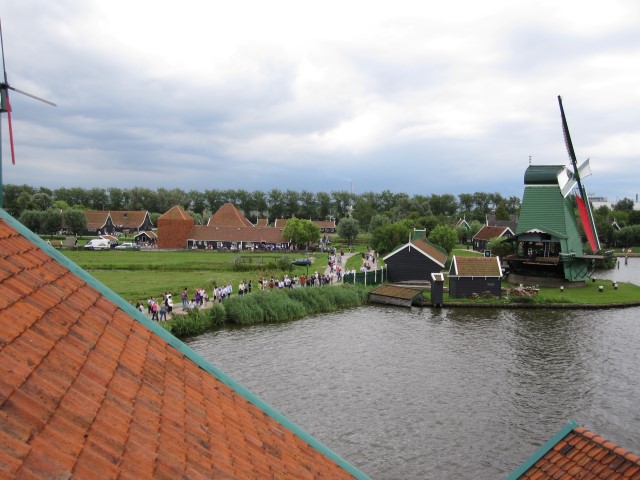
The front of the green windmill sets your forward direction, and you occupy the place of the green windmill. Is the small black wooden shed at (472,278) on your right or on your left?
on your right

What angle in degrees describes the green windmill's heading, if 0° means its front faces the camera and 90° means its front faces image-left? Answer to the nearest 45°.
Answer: approximately 270°

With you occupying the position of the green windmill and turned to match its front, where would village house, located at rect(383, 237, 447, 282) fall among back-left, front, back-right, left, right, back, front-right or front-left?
back-right
